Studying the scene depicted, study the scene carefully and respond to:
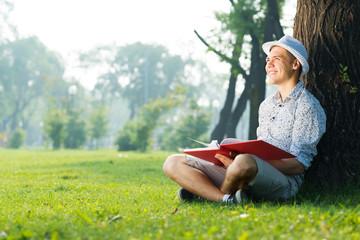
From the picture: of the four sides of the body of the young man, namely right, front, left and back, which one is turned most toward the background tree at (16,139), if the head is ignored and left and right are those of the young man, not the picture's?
right

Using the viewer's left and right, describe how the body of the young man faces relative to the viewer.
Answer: facing the viewer and to the left of the viewer

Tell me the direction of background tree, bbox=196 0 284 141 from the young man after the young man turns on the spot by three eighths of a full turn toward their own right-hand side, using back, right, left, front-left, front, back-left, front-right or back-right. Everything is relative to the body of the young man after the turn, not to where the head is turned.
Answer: front

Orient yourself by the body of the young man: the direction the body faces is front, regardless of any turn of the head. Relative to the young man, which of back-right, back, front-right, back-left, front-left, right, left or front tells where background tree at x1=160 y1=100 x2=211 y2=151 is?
back-right

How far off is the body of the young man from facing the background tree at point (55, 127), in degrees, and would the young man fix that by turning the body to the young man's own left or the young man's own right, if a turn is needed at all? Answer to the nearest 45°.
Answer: approximately 90° to the young man's own right

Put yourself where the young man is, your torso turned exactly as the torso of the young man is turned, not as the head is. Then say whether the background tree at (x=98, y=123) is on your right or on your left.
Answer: on your right

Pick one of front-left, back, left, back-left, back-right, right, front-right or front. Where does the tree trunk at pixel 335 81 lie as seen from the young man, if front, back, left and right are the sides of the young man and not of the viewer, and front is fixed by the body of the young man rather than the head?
back

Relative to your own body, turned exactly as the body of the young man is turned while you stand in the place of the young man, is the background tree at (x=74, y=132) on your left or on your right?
on your right
